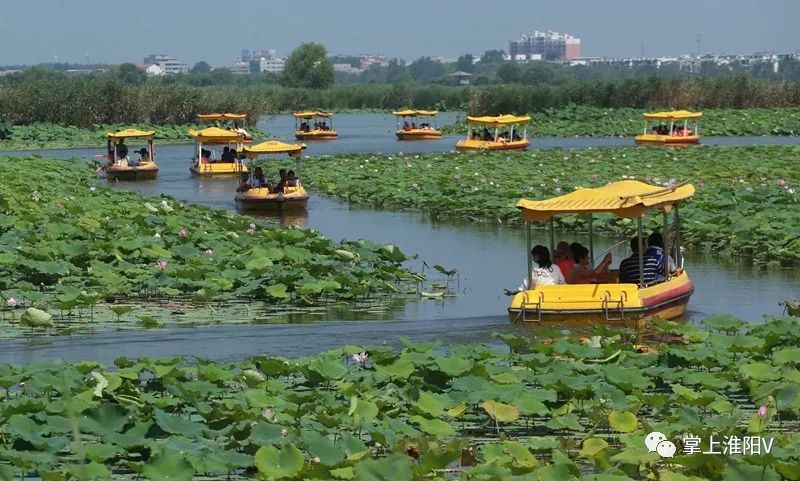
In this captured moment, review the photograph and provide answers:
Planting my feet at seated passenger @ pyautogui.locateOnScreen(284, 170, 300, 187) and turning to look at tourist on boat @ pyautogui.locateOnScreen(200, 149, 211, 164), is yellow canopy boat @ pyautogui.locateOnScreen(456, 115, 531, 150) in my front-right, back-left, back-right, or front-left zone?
front-right

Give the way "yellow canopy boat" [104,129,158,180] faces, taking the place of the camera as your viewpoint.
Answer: facing the viewer

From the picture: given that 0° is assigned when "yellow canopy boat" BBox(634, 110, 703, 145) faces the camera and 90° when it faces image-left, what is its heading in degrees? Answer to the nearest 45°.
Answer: approximately 90°

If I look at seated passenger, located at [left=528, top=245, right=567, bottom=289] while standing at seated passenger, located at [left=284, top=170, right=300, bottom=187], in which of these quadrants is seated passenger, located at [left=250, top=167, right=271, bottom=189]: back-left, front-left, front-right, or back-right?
back-right

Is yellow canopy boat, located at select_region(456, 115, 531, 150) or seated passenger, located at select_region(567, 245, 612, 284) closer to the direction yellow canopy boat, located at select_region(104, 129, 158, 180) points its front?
the seated passenger

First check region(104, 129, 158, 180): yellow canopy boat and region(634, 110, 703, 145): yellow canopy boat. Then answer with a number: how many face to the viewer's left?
1

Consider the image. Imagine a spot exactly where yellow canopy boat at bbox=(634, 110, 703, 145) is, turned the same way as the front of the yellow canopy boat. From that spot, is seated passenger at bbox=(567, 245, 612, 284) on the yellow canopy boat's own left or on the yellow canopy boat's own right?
on the yellow canopy boat's own left

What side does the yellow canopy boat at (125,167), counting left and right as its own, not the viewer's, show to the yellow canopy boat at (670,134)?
left

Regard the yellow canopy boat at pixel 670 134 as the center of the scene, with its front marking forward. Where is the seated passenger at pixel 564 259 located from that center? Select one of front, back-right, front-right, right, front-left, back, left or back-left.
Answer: left

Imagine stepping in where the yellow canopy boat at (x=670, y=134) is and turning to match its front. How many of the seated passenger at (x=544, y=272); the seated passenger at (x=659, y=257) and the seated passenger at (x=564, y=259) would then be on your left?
3

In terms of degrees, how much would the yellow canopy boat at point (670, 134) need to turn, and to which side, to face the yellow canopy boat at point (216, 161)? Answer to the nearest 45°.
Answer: approximately 45° to its left
